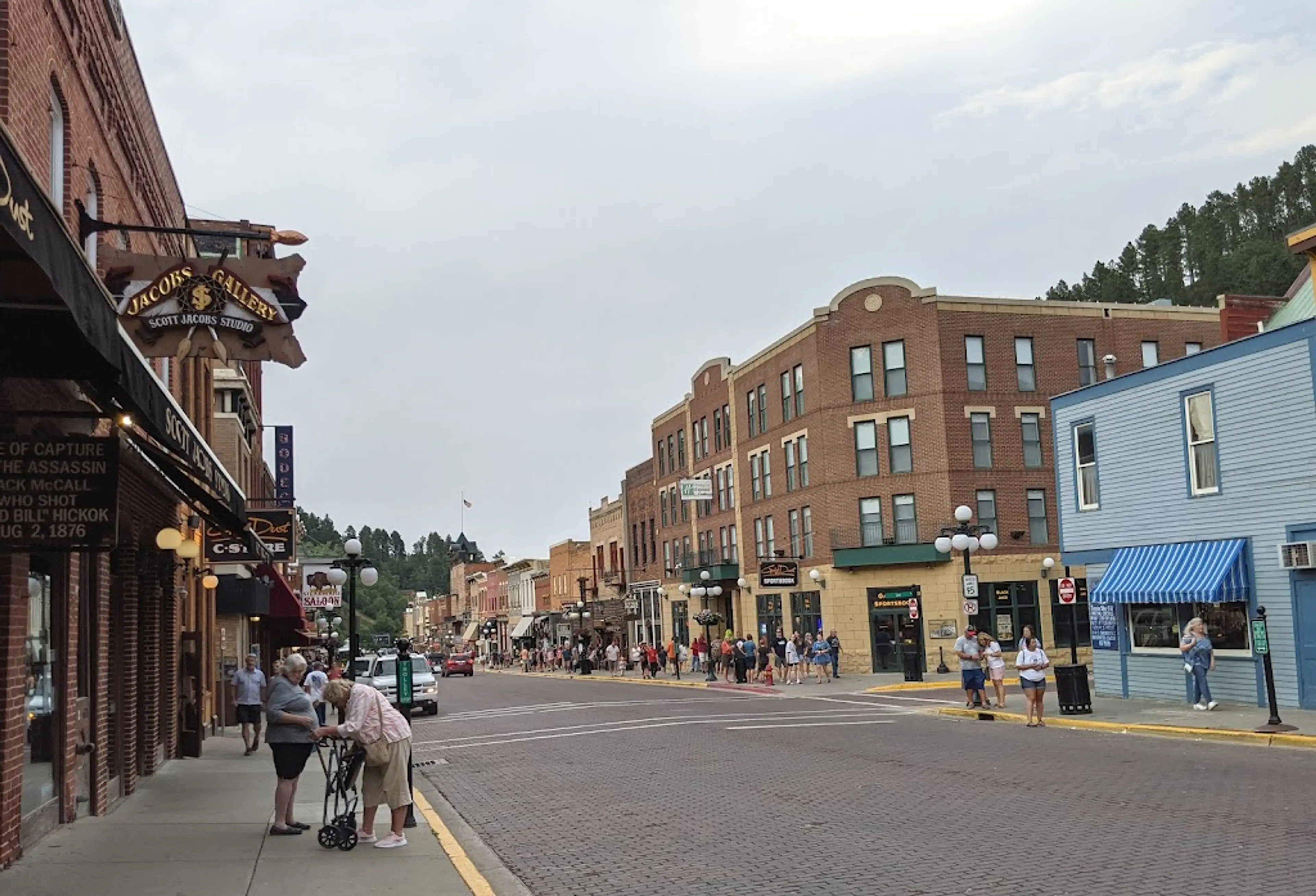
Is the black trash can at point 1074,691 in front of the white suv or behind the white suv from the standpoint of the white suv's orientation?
in front

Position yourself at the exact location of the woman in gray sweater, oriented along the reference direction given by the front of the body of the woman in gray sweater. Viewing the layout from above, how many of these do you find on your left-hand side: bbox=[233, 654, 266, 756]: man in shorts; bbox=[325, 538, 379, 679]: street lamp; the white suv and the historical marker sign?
3

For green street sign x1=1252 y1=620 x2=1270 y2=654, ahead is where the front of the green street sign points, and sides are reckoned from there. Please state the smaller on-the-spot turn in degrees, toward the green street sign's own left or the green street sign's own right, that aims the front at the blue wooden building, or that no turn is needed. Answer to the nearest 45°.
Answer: approximately 180°

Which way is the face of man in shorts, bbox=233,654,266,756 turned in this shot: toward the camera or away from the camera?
toward the camera

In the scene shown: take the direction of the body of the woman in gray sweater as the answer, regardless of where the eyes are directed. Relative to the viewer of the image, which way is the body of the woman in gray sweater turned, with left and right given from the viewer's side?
facing to the right of the viewer

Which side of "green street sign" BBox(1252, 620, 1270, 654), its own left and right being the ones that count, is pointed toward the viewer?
front

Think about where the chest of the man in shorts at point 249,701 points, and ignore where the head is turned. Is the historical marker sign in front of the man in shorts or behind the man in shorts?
in front

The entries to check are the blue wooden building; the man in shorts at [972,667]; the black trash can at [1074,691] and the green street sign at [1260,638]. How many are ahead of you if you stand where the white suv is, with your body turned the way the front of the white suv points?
4

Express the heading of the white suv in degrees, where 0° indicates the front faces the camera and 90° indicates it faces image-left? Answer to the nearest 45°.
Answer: approximately 315°

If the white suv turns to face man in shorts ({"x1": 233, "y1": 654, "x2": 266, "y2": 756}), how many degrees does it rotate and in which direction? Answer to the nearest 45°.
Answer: approximately 45° to its right
